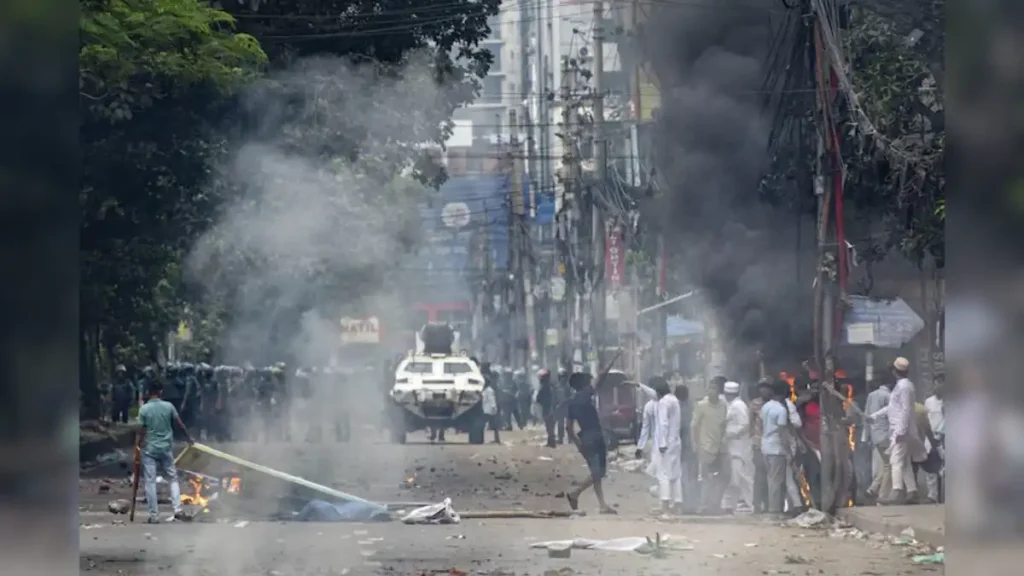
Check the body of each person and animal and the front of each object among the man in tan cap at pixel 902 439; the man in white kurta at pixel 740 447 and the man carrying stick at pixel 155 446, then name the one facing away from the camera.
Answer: the man carrying stick

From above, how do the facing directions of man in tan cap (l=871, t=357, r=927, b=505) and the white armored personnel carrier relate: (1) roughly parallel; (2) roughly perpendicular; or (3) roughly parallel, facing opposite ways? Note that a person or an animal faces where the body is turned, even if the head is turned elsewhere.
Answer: roughly perpendicular

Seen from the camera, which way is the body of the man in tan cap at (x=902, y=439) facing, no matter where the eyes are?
to the viewer's left

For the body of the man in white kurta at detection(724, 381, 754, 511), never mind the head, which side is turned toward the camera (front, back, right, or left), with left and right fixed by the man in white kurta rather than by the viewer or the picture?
left

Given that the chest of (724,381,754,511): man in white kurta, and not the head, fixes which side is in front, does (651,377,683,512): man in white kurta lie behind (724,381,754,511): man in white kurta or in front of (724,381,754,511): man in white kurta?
in front

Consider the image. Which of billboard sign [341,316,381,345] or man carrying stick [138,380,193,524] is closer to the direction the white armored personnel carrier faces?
the man carrying stick

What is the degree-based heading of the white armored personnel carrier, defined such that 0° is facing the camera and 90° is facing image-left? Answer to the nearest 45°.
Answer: approximately 0°

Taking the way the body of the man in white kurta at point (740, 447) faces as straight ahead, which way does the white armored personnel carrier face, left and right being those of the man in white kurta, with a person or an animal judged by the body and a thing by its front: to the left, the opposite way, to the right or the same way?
to the left

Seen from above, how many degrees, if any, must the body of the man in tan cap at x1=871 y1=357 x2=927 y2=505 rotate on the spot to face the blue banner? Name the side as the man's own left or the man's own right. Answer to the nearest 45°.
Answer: approximately 45° to the man's own right

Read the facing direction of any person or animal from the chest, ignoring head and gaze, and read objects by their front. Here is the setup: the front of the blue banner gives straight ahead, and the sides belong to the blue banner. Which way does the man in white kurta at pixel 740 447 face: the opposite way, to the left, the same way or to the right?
to the right

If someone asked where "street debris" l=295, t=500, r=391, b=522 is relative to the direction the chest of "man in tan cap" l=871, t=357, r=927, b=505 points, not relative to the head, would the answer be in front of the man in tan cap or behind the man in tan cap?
in front
